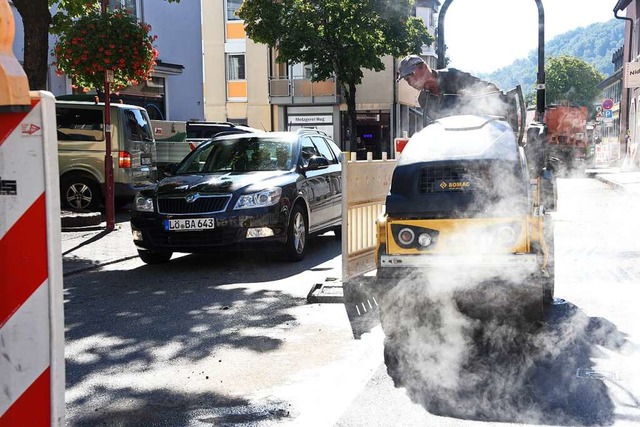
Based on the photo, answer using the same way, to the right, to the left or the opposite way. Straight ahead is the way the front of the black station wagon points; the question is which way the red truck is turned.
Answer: the opposite way

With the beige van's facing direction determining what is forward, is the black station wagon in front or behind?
behind

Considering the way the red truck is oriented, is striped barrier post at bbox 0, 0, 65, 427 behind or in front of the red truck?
behind

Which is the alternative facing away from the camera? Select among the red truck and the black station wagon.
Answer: the red truck

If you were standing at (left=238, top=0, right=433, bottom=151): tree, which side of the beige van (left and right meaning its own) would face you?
right

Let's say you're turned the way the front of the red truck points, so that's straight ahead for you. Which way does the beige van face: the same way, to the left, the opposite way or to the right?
to the left

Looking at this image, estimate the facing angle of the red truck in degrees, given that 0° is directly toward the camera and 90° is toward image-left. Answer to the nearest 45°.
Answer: approximately 180°

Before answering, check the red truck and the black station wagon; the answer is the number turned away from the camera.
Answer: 1

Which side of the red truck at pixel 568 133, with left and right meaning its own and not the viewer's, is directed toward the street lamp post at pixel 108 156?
back

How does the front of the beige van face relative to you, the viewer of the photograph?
facing away from the viewer and to the left of the viewer

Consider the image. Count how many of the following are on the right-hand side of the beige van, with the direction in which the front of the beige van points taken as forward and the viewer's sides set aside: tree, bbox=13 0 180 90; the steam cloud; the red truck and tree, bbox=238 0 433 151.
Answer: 2

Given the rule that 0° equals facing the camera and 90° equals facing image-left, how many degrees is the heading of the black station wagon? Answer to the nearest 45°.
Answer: approximately 45°
